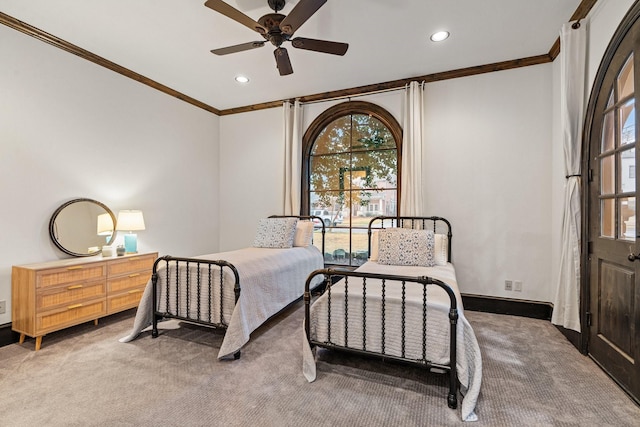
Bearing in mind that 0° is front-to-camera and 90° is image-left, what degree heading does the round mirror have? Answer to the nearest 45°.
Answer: approximately 315°

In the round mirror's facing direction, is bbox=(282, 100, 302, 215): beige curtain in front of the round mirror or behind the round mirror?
in front

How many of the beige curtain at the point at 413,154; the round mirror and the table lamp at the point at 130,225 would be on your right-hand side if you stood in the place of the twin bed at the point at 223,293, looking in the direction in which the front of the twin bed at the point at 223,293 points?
2

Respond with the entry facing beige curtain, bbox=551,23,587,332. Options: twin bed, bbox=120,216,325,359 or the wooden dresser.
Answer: the wooden dresser

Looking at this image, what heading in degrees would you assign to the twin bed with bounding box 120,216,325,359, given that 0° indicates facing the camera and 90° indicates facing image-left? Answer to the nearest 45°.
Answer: approximately 45°

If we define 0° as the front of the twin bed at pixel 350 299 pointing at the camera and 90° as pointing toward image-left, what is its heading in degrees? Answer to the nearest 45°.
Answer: approximately 45°

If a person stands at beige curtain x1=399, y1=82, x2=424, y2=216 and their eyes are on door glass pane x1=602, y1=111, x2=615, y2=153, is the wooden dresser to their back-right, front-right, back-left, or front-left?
back-right

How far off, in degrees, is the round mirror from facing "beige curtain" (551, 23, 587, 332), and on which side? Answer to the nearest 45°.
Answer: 0° — it already faces it

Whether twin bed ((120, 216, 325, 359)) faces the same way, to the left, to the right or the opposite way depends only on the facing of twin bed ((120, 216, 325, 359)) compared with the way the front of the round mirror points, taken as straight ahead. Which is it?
to the right

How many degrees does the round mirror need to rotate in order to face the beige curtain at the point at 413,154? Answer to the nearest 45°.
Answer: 0° — it already faces it

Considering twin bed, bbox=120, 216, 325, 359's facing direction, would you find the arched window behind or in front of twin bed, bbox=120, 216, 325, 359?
behind

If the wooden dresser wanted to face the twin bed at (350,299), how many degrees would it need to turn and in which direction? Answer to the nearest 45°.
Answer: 0° — it already faces it
